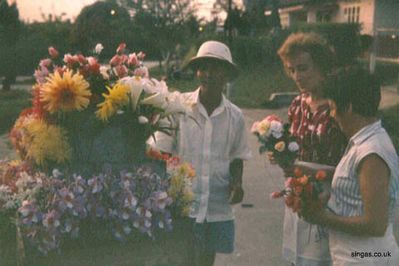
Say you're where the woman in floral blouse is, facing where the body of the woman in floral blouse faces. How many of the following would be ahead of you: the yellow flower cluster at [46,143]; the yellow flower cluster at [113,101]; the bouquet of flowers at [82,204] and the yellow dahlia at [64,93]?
4

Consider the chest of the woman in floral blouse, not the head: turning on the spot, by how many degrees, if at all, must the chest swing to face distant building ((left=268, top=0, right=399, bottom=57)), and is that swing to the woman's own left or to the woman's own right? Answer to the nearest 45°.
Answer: approximately 135° to the woman's own right

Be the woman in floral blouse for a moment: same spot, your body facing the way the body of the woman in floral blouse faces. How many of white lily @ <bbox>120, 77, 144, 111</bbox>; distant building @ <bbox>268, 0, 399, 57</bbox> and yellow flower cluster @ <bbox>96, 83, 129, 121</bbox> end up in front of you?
2

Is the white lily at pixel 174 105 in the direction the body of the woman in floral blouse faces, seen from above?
yes

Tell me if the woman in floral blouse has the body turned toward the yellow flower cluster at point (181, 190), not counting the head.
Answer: yes

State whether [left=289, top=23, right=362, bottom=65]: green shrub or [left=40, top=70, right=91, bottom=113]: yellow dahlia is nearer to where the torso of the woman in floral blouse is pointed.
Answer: the yellow dahlia

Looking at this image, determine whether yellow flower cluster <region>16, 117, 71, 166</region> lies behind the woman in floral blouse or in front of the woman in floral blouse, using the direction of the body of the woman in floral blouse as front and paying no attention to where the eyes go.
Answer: in front

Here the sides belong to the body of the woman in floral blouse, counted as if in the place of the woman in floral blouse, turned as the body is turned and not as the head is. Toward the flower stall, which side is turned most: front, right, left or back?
front

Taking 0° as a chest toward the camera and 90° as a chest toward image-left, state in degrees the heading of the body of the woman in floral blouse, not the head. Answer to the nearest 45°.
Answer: approximately 45°

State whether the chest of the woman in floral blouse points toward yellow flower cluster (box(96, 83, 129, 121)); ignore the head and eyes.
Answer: yes

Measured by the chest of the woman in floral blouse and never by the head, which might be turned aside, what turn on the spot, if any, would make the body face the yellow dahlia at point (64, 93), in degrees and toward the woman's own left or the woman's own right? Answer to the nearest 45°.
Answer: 0° — they already face it

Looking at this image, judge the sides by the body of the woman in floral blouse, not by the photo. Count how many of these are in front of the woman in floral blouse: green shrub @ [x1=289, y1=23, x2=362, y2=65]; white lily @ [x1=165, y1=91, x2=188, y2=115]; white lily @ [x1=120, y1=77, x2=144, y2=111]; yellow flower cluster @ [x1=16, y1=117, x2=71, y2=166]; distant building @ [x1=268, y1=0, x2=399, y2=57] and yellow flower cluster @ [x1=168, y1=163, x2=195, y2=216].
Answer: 4
